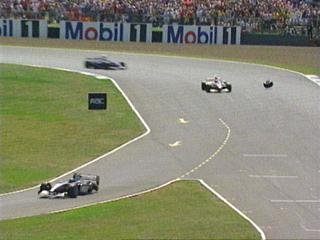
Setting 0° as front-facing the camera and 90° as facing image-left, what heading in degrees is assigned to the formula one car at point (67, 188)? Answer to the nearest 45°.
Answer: approximately 45°
